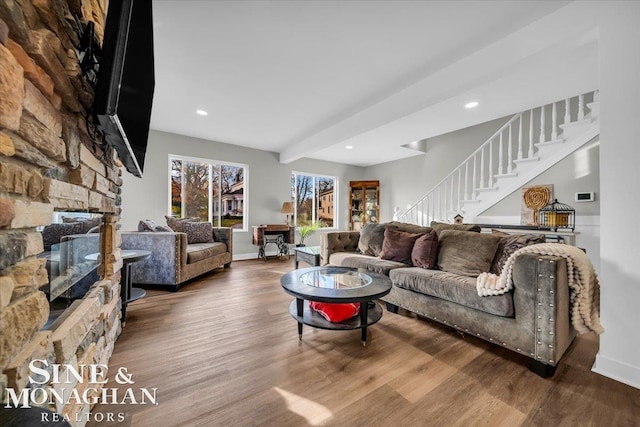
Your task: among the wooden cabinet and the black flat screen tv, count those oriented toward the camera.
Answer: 1

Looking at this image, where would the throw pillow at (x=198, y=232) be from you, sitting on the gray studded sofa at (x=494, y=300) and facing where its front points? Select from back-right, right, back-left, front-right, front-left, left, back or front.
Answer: front-right

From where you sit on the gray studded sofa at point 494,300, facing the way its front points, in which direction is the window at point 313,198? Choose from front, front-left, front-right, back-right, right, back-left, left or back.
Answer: right

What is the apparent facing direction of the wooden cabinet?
toward the camera

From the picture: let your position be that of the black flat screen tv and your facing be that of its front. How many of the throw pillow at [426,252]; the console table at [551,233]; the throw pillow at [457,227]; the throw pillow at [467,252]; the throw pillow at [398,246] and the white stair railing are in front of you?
6

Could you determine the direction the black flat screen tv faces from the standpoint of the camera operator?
facing to the right of the viewer

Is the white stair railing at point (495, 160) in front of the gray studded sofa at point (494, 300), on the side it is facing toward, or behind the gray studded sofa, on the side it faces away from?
behind

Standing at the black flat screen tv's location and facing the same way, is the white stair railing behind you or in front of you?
in front

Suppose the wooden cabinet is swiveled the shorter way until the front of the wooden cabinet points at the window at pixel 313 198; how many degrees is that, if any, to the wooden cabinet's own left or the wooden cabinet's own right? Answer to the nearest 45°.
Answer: approximately 90° to the wooden cabinet's own right

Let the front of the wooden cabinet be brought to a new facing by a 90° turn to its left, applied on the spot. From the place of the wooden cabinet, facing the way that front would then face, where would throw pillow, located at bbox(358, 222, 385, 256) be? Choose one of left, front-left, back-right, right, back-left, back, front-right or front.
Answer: right

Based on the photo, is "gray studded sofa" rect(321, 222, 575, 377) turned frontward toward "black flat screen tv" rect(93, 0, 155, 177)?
yes

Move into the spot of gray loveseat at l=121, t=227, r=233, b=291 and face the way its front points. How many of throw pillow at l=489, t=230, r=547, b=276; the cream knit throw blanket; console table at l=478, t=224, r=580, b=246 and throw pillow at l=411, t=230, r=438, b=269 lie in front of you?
4

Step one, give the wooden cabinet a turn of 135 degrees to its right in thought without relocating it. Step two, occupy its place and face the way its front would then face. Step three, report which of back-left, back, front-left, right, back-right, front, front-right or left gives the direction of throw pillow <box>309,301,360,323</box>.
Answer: back-left

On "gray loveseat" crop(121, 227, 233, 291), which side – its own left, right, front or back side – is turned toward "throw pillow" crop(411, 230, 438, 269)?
front

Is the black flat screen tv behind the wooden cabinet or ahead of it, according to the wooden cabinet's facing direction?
ahead

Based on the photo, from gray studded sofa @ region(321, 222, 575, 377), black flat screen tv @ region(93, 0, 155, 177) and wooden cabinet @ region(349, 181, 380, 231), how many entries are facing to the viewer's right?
1
